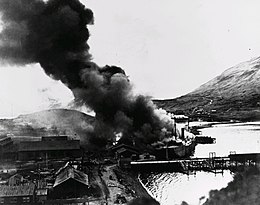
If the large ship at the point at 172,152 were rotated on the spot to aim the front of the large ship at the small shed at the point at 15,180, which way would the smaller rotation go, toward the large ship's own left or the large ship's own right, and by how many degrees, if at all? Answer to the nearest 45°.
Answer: approximately 135° to the large ship's own right

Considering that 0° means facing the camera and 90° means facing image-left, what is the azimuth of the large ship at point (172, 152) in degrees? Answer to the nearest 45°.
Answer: approximately 270°

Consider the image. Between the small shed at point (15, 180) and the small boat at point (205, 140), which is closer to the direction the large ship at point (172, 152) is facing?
the small boat

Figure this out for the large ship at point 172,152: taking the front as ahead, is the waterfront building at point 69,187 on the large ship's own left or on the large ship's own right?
on the large ship's own right

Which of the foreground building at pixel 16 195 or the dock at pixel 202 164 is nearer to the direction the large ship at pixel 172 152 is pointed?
the dock

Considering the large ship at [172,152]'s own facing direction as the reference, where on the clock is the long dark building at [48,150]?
The long dark building is roughly at 5 o'clock from the large ship.

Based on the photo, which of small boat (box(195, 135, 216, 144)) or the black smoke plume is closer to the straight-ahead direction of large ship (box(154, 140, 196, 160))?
the small boat

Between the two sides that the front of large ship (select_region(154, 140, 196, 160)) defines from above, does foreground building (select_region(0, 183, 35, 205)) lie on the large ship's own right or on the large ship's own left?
on the large ship's own right

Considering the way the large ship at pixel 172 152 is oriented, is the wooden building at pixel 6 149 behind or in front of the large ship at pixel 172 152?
behind
